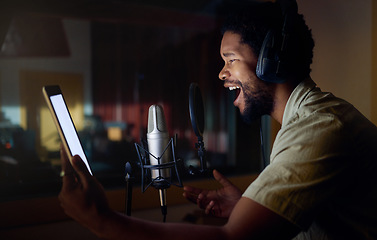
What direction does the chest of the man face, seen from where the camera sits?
to the viewer's left

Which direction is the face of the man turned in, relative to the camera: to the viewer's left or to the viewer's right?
to the viewer's left
